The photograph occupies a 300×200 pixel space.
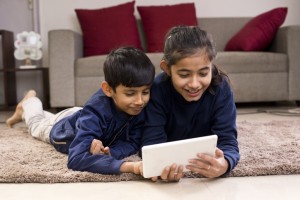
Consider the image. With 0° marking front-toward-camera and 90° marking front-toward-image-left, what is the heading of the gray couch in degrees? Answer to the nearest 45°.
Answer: approximately 0°

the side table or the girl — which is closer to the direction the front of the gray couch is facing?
the girl

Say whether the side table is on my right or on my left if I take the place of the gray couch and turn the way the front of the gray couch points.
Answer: on my right

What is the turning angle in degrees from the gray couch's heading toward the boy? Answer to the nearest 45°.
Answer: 0° — it already faces them

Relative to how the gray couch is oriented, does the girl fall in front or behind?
in front
